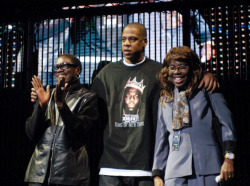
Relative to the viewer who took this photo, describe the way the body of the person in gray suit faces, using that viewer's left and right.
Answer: facing the viewer and to the left of the viewer

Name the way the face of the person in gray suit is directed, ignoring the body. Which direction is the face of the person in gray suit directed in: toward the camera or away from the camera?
toward the camera
